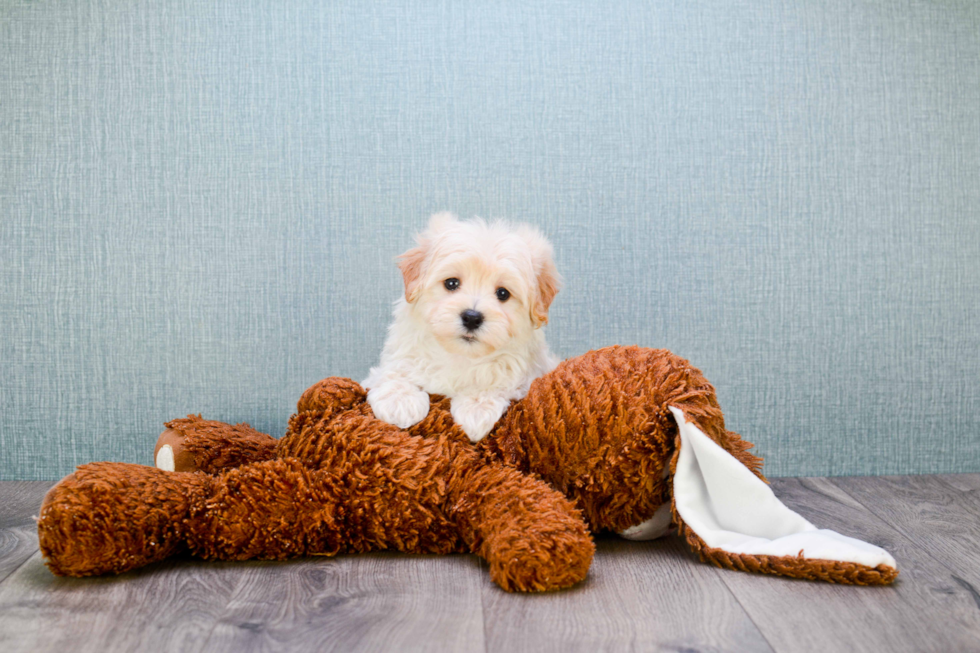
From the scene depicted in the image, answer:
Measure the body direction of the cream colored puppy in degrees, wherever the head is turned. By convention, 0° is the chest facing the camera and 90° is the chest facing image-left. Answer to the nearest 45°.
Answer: approximately 0°
